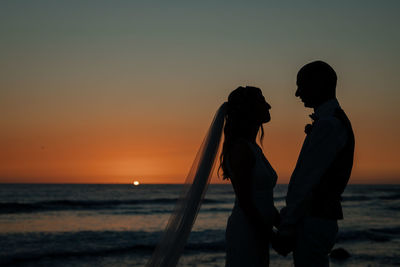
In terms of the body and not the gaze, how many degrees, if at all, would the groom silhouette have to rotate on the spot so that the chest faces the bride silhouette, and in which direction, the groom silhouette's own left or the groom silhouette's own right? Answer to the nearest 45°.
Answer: approximately 45° to the groom silhouette's own right

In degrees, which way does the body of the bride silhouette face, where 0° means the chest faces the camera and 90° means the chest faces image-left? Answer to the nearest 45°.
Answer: approximately 270°

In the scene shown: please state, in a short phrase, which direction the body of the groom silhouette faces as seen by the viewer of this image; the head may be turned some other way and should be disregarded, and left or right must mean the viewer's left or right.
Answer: facing to the left of the viewer

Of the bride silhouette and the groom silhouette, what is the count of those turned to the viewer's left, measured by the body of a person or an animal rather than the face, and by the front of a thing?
1

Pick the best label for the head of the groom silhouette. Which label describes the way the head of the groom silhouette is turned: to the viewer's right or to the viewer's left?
to the viewer's left

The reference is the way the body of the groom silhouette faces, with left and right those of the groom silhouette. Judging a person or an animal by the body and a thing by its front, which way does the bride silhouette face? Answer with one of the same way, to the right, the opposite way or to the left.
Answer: the opposite way

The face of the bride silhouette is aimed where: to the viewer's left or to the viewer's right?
to the viewer's right
